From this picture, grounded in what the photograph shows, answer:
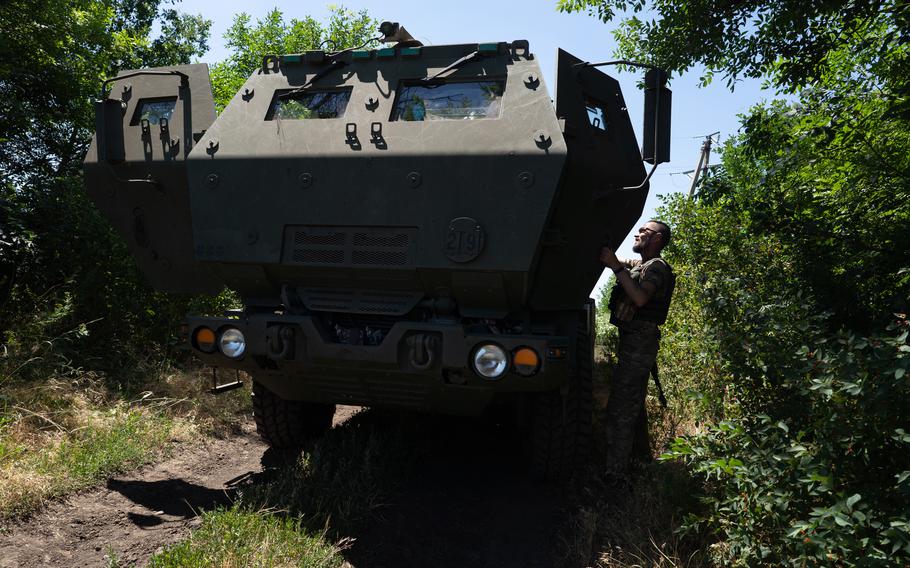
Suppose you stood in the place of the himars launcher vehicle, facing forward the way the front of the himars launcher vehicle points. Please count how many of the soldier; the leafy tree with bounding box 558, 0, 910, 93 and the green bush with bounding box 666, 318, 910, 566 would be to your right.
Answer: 0

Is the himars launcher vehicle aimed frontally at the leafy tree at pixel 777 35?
no

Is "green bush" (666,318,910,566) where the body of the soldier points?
no

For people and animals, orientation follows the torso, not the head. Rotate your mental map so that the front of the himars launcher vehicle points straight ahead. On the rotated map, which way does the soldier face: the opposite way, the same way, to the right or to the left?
to the right

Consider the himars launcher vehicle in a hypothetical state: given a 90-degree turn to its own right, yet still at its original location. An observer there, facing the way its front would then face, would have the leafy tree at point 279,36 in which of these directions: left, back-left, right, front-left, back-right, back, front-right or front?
right

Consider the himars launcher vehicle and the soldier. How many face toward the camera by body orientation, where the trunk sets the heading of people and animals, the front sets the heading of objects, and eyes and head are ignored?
1

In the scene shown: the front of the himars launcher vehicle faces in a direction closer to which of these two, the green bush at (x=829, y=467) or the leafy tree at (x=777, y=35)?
the green bush

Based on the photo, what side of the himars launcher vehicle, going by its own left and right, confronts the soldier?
left

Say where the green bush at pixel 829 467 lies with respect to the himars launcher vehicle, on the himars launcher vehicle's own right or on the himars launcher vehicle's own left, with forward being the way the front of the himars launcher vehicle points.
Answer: on the himars launcher vehicle's own left

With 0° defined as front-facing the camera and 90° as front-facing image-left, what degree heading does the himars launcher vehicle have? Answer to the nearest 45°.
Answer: approximately 0°

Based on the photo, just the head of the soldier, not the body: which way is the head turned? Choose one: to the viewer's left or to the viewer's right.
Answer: to the viewer's left

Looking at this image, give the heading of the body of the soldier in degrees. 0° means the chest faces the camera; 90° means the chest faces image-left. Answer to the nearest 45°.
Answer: approximately 90°
